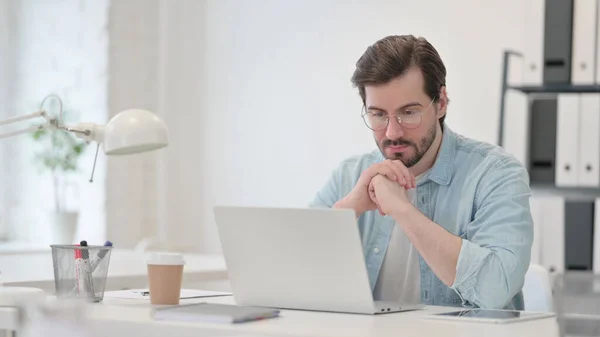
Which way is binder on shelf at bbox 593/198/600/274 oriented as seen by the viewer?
toward the camera

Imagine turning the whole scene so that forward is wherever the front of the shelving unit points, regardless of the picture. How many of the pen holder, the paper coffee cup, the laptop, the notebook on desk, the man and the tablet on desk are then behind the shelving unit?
0

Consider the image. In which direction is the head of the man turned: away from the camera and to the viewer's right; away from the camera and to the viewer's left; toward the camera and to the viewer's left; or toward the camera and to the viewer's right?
toward the camera and to the viewer's left

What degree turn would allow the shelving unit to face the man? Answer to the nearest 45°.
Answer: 0° — it already faces them

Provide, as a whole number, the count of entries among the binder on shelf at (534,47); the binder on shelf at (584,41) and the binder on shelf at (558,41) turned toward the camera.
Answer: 3

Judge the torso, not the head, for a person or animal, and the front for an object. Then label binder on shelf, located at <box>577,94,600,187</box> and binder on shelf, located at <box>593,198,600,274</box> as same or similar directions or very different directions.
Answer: same or similar directions

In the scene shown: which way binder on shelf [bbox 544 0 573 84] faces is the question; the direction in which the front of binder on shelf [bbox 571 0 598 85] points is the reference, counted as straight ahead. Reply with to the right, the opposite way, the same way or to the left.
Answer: the same way

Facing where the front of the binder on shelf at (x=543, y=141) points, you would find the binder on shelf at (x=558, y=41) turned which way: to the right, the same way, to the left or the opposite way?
the same way

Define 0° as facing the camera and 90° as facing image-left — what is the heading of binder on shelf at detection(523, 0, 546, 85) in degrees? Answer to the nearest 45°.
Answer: approximately 0°

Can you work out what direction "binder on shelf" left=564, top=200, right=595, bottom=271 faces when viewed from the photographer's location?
facing the viewer

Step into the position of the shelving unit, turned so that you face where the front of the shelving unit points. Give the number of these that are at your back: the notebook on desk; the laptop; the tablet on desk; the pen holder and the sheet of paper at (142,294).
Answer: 0

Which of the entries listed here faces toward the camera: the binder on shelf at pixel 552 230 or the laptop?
the binder on shelf

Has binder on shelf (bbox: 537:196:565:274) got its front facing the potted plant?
no

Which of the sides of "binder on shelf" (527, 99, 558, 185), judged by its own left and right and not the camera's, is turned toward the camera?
front

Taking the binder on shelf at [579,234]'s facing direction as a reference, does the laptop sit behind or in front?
in front
